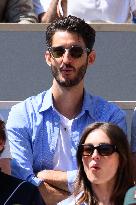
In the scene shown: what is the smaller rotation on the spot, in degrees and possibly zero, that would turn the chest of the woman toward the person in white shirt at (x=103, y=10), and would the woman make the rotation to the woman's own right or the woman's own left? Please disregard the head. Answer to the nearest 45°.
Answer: approximately 135° to the woman's own right

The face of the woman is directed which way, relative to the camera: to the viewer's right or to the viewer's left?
to the viewer's left

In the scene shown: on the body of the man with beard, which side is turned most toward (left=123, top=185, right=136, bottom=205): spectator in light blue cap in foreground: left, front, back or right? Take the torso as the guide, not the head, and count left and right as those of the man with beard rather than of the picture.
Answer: front

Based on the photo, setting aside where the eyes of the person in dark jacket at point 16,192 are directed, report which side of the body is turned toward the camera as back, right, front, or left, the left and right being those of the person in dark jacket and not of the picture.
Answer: front

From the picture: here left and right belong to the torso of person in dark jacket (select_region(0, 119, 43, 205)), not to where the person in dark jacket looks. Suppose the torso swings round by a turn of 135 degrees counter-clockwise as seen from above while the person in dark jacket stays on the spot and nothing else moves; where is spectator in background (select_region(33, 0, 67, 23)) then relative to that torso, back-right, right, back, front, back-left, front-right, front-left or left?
front-left

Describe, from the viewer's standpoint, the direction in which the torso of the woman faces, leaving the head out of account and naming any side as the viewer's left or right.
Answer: facing the viewer and to the left of the viewer

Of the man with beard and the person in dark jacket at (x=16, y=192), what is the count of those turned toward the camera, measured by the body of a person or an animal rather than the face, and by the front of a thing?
2

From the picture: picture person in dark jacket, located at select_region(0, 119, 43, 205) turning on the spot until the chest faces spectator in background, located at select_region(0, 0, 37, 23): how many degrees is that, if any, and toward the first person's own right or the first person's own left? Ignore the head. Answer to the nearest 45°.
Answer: approximately 180°

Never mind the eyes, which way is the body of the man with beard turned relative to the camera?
toward the camera

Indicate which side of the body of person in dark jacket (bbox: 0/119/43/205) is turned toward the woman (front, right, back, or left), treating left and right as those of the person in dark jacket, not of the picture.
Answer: left
